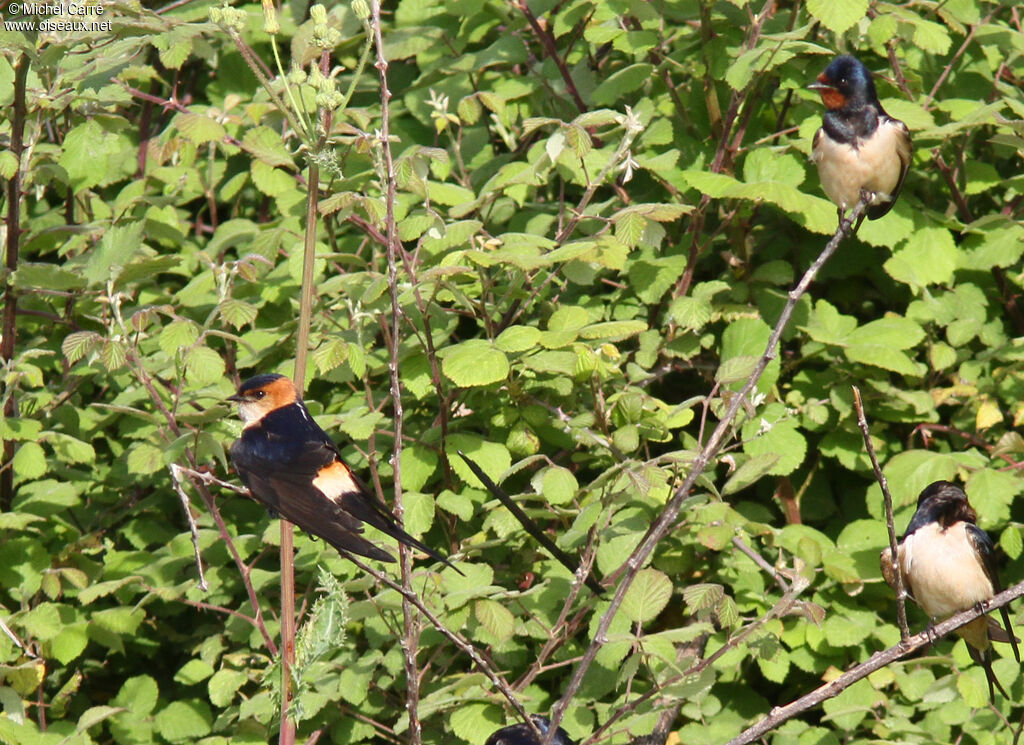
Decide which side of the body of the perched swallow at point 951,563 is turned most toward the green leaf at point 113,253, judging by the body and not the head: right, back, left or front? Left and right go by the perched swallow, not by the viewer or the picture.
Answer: right

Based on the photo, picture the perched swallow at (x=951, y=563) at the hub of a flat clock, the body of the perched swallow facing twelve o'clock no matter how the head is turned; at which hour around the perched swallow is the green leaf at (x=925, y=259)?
The green leaf is roughly at 6 o'clock from the perched swallow.

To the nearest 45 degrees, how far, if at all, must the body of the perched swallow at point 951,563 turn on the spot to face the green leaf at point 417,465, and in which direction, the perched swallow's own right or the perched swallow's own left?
approximately 90° to the perched swallow's own right

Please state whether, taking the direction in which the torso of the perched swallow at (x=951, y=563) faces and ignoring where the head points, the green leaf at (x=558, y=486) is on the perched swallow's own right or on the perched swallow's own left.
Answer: on the perched swallow's own right

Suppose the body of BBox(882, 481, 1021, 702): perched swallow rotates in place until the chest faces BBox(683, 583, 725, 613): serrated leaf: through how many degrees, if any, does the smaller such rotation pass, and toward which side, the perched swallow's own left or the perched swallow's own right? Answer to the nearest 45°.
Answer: approximately 45° to the perched swallow's own right

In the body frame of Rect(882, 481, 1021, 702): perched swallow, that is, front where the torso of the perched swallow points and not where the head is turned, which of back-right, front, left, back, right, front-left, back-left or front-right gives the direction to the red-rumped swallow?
front-right

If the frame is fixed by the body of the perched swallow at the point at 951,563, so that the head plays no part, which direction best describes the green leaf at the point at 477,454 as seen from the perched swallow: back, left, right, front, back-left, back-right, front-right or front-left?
right

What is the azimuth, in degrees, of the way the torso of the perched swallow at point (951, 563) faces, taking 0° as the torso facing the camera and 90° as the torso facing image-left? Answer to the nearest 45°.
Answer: approximately 0°

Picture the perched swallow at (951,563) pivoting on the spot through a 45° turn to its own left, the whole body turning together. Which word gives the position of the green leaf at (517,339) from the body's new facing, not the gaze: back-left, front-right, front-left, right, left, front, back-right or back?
back-right

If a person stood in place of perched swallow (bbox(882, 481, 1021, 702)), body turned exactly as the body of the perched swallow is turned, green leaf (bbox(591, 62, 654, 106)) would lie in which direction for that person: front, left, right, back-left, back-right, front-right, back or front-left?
back-right

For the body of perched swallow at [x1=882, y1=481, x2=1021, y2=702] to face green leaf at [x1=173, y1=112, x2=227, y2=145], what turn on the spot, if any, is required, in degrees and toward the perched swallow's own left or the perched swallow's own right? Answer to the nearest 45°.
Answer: approximately 90° to the perched swallow's own right

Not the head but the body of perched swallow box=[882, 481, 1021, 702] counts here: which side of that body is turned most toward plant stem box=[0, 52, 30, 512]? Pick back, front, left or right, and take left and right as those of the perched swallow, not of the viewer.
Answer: right

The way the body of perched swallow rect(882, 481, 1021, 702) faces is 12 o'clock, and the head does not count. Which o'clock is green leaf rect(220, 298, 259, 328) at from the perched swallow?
The green leaf is roughly at 3 o'clock from the perched swallow.

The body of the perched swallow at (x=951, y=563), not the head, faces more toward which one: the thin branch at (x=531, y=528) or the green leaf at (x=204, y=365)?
the thin branch
